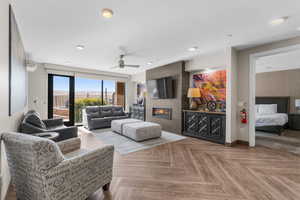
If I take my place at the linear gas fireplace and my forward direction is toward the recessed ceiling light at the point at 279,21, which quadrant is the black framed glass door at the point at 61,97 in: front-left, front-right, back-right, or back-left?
back-right

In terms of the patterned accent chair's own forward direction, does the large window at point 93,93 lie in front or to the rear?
in front

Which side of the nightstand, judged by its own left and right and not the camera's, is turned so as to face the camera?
front

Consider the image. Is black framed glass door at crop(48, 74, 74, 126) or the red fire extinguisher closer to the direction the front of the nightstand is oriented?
the red fire extinguisher

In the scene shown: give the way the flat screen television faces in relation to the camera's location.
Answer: facing the viewer and to the left of the viewer

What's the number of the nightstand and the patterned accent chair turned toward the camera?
1

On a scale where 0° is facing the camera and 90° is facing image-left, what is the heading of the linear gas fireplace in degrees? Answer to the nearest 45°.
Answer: approximately 45°

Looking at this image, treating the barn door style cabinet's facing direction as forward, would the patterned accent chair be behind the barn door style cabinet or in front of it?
in front

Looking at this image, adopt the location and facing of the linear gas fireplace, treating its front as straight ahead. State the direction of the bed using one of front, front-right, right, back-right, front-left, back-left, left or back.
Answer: back-left

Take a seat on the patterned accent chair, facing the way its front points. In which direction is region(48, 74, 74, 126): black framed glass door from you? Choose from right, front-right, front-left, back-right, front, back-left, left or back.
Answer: front-left

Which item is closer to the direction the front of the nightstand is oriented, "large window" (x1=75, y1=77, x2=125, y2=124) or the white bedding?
the white bedding

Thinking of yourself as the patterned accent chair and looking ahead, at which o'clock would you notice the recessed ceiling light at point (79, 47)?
The recessed ceiling light is roughly at 11 o'clock from the patterned accent chair.
